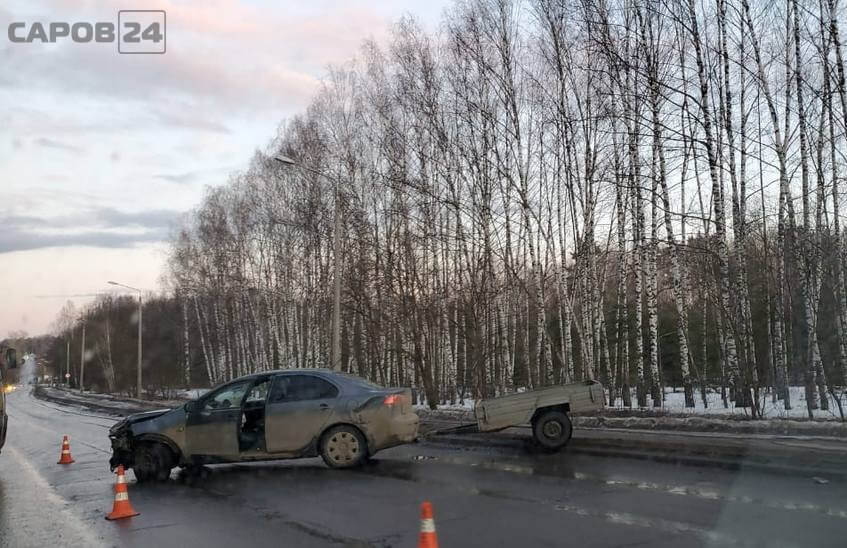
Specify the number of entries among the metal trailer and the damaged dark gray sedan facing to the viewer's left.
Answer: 2

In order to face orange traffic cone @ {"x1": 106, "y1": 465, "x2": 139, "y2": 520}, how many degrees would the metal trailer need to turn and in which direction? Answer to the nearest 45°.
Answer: approximately 45° to its left

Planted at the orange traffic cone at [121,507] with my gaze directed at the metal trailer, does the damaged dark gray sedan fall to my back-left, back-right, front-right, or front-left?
front-left

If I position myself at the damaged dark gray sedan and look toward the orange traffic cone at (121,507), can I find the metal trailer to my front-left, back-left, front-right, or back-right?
back-left

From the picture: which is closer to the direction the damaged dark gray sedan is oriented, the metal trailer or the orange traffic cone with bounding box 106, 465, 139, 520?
the orange traffic cone

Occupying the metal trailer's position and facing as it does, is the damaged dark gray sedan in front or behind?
in front

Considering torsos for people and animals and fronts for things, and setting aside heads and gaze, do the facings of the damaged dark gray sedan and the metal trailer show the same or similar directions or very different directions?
same or similar directions

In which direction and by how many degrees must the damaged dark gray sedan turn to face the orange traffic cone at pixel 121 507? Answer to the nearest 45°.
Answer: approximately 45° to its left

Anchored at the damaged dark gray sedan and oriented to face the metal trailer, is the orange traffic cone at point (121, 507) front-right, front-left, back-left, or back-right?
back-right

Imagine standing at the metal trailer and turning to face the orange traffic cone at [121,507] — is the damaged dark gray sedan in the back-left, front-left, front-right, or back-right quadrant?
front-right

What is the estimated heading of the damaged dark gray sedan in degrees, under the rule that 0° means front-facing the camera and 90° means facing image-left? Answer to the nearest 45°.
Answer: approximately 90°

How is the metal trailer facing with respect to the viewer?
to the viewer's left

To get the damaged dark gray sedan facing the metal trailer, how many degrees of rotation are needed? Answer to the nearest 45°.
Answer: approximately 180°
